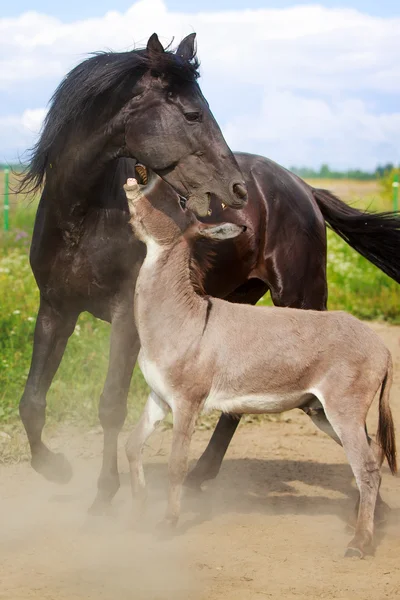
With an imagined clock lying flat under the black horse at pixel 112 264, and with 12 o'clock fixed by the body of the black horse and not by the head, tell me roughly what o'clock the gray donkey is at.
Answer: The gray donkey is roughly at 9 o'clock from the black horse.

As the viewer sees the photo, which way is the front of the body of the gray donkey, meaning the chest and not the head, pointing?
to the viewer's left

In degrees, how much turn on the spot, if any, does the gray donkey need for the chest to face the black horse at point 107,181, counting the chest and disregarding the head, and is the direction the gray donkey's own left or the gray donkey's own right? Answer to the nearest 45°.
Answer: approximately 45° to the gray donkey's own right

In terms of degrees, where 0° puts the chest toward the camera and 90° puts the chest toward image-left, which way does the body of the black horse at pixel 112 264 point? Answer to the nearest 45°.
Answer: approximately 45°
